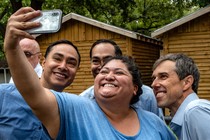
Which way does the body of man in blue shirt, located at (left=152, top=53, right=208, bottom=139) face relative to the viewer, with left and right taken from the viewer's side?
facing the viewer and to the left of the viewer

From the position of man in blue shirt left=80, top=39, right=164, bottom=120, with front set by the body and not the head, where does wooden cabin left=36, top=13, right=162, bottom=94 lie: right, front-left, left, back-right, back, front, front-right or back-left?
back-right

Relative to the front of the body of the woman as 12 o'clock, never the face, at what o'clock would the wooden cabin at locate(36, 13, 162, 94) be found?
The wooden cabin is roughly at 6 o'clock from the woman.

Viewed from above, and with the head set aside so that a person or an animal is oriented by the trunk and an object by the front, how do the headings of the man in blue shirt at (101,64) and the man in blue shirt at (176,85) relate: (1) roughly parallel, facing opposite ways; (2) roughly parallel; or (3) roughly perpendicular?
roughly parallel

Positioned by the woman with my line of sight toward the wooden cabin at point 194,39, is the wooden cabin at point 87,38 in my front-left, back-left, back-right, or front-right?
front-left

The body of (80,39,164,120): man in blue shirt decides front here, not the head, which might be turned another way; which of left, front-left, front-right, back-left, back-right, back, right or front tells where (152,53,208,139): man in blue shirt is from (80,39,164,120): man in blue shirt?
left

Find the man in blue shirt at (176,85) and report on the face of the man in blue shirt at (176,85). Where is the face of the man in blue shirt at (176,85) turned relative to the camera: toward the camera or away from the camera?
toward the camera

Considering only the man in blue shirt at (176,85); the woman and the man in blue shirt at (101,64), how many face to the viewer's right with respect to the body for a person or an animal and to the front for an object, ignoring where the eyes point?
0

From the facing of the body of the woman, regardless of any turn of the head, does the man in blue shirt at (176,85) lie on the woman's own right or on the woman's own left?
on the woman's own left

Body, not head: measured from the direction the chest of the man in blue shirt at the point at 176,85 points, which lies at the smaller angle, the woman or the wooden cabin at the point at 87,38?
the woman

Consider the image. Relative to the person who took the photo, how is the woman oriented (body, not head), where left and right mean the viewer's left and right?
facing the viewer

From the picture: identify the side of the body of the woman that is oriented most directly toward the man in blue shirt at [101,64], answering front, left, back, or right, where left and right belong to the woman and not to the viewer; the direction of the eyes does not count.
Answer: back
